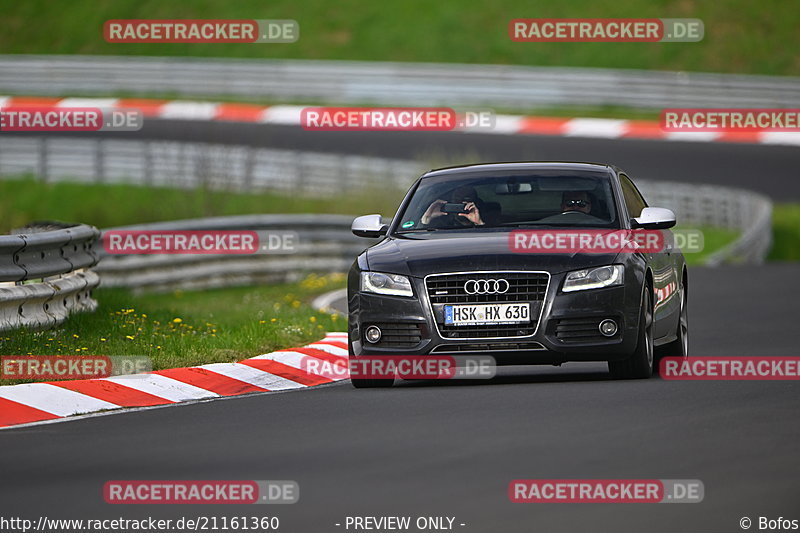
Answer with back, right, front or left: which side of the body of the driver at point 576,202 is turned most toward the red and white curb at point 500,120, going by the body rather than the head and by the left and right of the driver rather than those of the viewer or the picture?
back

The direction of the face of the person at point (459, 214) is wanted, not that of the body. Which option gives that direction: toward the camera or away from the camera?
toward the camera

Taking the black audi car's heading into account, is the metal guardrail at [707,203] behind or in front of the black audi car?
behind

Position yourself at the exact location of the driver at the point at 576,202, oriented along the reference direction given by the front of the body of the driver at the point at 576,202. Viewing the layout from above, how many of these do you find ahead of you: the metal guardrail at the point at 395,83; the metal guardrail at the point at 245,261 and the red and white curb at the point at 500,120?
0

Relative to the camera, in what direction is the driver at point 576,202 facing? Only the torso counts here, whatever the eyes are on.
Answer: toward the camera

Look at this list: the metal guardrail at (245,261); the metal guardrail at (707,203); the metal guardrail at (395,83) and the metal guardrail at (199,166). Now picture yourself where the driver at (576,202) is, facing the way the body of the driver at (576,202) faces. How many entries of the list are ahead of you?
0

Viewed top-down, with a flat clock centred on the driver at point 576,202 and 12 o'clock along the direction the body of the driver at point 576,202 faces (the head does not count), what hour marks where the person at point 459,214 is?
the person at point 459,214 is roughly at 3 o'clock from the driver at point 576,202.

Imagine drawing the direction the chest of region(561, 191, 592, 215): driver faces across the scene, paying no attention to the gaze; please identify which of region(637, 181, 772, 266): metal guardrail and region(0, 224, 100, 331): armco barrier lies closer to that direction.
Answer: the armco barrier

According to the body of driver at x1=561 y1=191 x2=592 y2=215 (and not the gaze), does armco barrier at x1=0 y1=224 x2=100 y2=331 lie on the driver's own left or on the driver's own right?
on the driver's own right

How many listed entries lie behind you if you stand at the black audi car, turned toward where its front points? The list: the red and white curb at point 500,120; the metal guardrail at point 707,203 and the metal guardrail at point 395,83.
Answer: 3

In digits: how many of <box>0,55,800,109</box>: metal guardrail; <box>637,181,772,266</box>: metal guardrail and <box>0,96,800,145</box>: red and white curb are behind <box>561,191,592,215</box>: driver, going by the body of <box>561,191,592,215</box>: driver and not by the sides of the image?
3

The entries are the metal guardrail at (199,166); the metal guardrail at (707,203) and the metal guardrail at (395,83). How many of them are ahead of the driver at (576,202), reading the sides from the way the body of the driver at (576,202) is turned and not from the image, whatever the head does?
0

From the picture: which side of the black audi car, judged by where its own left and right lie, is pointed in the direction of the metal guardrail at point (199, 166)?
back

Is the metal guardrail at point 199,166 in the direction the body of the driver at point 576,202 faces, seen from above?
no

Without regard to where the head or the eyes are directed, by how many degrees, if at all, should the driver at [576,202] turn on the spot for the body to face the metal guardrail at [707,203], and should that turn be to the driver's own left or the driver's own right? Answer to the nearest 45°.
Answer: approximately 180°

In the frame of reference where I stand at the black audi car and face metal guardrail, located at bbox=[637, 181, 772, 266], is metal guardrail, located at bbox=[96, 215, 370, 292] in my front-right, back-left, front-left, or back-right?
front-left

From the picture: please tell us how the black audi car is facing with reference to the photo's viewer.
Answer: facing the viewer
